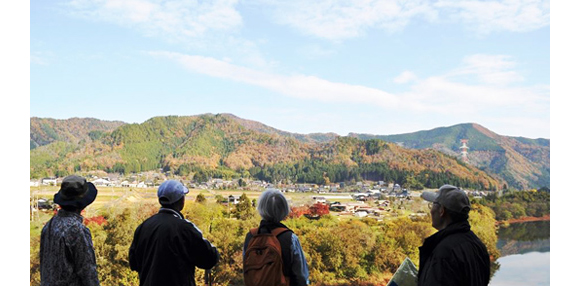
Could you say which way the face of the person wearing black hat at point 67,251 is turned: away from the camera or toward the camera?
away from the camera

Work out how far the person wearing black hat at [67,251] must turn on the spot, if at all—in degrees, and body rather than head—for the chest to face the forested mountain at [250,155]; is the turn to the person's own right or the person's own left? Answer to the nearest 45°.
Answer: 0° — they already face it

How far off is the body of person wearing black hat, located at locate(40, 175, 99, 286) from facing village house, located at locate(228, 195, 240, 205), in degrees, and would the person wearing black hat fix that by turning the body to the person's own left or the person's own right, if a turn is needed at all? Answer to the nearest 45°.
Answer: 0° — they already face it

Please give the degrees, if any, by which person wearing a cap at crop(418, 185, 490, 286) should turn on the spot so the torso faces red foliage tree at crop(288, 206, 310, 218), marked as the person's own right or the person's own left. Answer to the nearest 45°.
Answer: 0° — they already face it

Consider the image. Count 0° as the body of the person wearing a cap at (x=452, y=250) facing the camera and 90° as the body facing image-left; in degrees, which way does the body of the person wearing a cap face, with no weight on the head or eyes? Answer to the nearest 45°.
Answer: approximately 135°

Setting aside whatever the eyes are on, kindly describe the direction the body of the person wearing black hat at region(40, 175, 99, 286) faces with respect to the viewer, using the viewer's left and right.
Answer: facing away from the viewer and to the right of the viewer

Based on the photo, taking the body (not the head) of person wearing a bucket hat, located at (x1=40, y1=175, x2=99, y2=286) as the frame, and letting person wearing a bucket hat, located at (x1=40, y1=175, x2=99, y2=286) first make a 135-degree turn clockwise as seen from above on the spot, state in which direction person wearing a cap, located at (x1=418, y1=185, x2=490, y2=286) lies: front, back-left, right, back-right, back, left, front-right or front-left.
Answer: front-left
